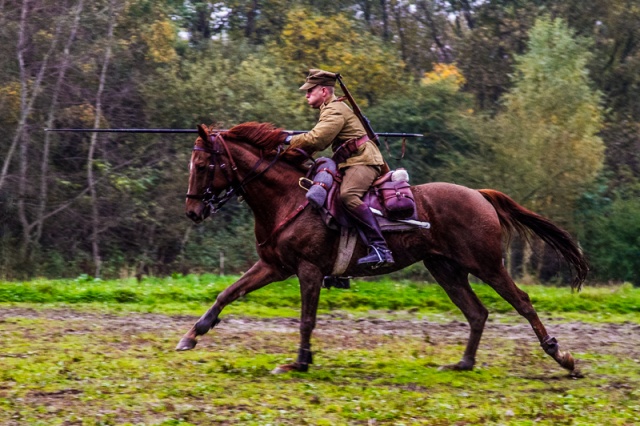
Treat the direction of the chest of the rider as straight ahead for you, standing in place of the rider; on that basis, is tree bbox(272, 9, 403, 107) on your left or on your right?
on your right

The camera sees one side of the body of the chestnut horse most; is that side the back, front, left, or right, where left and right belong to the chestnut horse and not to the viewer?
left

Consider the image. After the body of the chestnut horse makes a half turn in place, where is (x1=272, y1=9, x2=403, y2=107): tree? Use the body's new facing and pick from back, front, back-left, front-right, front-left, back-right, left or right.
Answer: left

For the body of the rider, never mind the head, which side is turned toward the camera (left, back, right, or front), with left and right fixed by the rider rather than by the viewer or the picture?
left

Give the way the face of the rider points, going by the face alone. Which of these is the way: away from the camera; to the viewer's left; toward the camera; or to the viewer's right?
to the viewer's left

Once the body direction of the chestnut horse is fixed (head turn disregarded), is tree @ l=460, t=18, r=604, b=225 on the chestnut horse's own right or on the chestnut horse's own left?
on the chestnut horse's own right
